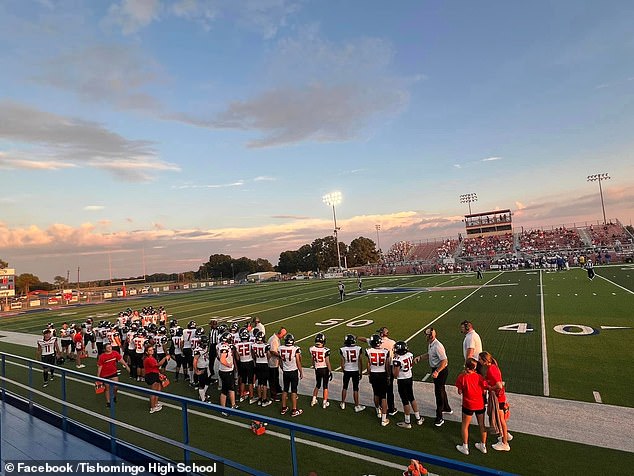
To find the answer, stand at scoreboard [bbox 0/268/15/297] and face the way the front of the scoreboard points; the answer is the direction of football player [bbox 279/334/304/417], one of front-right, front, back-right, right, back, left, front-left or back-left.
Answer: front

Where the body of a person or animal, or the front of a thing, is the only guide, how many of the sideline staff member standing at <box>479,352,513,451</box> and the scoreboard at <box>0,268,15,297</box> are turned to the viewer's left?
1

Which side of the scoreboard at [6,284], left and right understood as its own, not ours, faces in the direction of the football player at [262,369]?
front

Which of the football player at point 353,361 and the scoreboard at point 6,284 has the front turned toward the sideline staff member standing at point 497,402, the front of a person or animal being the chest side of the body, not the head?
the scoreboard

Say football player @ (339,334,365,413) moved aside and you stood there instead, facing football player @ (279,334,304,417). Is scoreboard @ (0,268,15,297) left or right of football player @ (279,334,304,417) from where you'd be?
right

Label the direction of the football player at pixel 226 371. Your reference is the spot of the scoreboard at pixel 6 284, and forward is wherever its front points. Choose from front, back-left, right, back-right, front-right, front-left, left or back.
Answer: front

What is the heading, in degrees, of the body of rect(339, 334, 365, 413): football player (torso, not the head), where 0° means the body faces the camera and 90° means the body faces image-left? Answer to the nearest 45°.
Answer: approximately 180°

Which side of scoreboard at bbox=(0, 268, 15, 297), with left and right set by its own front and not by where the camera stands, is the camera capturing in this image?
front

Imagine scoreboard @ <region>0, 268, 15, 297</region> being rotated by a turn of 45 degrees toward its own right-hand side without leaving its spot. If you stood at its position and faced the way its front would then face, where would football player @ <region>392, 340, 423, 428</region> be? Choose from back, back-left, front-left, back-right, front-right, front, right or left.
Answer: front-left

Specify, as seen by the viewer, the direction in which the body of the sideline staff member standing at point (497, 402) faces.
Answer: to the viewer's left

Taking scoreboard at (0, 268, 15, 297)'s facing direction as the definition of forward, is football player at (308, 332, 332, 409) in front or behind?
in front

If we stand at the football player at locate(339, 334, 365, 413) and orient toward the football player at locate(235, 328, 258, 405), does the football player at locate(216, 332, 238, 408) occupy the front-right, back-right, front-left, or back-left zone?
front-left

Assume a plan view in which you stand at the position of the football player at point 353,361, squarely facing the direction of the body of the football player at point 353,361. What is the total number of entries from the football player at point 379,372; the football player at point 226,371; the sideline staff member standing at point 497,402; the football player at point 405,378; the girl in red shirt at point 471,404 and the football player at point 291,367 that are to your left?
2
